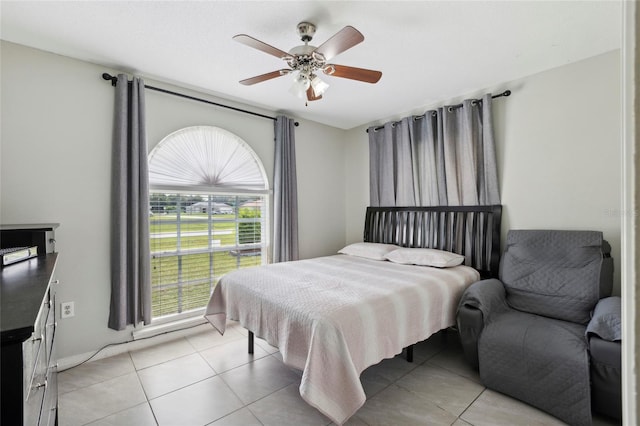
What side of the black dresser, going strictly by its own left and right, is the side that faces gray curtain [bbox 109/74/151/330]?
left

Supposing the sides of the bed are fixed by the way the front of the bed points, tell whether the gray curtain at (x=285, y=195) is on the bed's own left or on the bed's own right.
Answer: on the bed's own right

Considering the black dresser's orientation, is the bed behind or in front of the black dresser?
in front

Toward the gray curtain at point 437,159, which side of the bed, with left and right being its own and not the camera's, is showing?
back

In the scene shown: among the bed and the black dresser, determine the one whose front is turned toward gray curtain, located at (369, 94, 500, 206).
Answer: the black dresser

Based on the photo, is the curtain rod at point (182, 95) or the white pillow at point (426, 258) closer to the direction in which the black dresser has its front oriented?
the white pillow

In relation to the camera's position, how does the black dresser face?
facing to the right of the viewer

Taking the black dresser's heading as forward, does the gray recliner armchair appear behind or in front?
in front

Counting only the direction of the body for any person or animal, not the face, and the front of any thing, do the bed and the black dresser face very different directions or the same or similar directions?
very different directions

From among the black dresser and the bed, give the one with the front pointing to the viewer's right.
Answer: the black dresser

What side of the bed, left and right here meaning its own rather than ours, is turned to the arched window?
right

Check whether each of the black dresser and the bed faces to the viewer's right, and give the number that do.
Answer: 1

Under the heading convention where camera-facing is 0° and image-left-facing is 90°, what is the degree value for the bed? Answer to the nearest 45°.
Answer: approximately 45°
